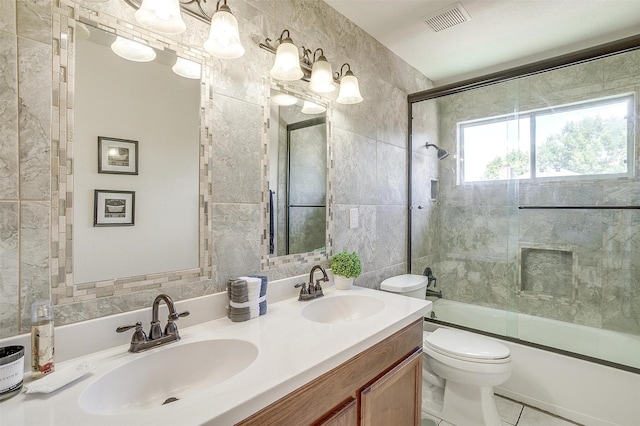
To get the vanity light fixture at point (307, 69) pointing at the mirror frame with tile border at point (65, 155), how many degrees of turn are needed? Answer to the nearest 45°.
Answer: approximately 90° to its right

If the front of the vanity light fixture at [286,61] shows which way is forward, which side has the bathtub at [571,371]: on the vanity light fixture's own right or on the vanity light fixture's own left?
on the vanity light fixture's own left

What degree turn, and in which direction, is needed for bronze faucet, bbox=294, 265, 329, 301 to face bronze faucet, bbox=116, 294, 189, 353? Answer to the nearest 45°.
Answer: approximately 90° to its right

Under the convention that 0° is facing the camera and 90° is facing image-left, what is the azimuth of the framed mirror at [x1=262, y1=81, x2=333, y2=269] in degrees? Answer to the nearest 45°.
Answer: approximately 315°

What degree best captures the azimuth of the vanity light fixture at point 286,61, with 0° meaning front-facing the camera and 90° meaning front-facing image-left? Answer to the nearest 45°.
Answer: approximately 315°

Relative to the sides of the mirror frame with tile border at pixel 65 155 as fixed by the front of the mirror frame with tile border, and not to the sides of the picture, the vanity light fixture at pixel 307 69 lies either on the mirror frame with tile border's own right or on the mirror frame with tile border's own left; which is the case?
on the mirror frame with tile border's own left

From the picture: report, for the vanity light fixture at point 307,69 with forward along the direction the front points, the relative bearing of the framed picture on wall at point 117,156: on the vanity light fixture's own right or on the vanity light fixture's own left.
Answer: on the vanity light fixture's own right

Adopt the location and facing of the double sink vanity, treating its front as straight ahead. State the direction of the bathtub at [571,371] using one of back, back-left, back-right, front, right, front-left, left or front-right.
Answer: front-left
